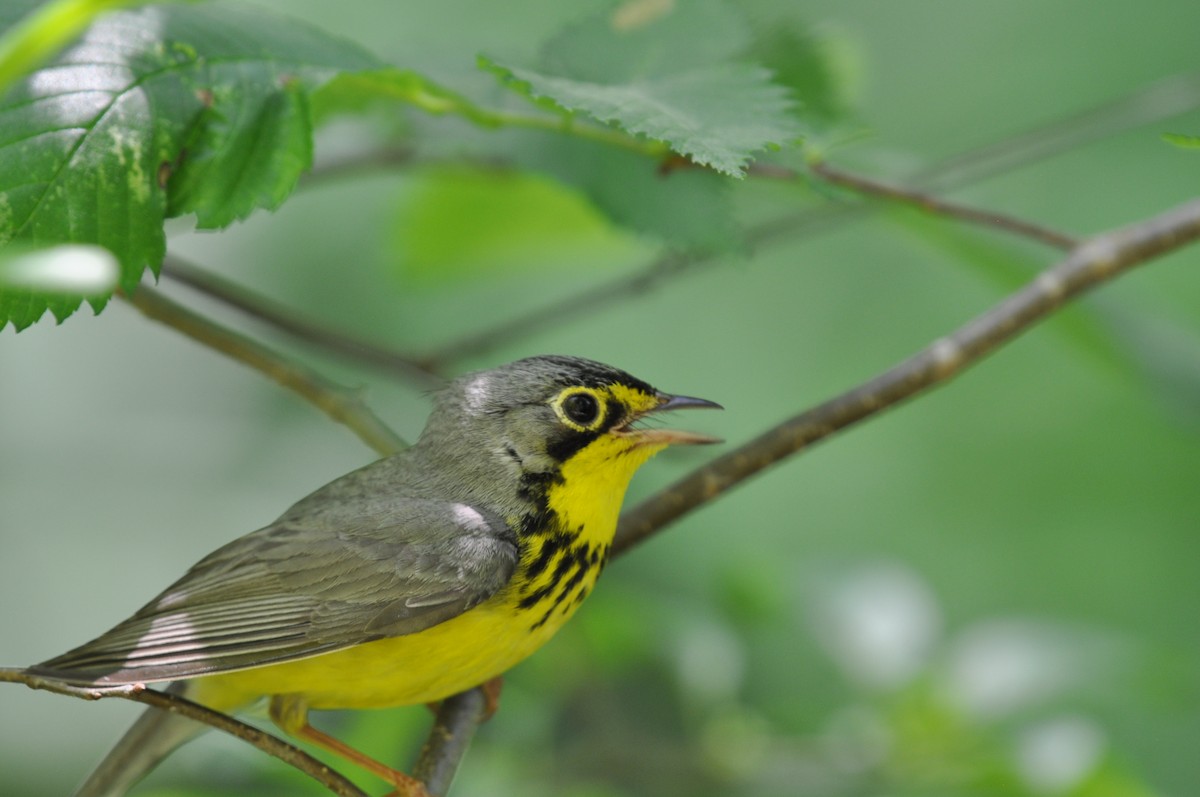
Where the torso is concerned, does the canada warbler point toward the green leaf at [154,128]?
no

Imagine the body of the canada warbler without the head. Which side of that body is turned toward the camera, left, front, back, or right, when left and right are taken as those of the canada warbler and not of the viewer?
right

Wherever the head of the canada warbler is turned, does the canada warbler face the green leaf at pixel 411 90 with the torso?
no
